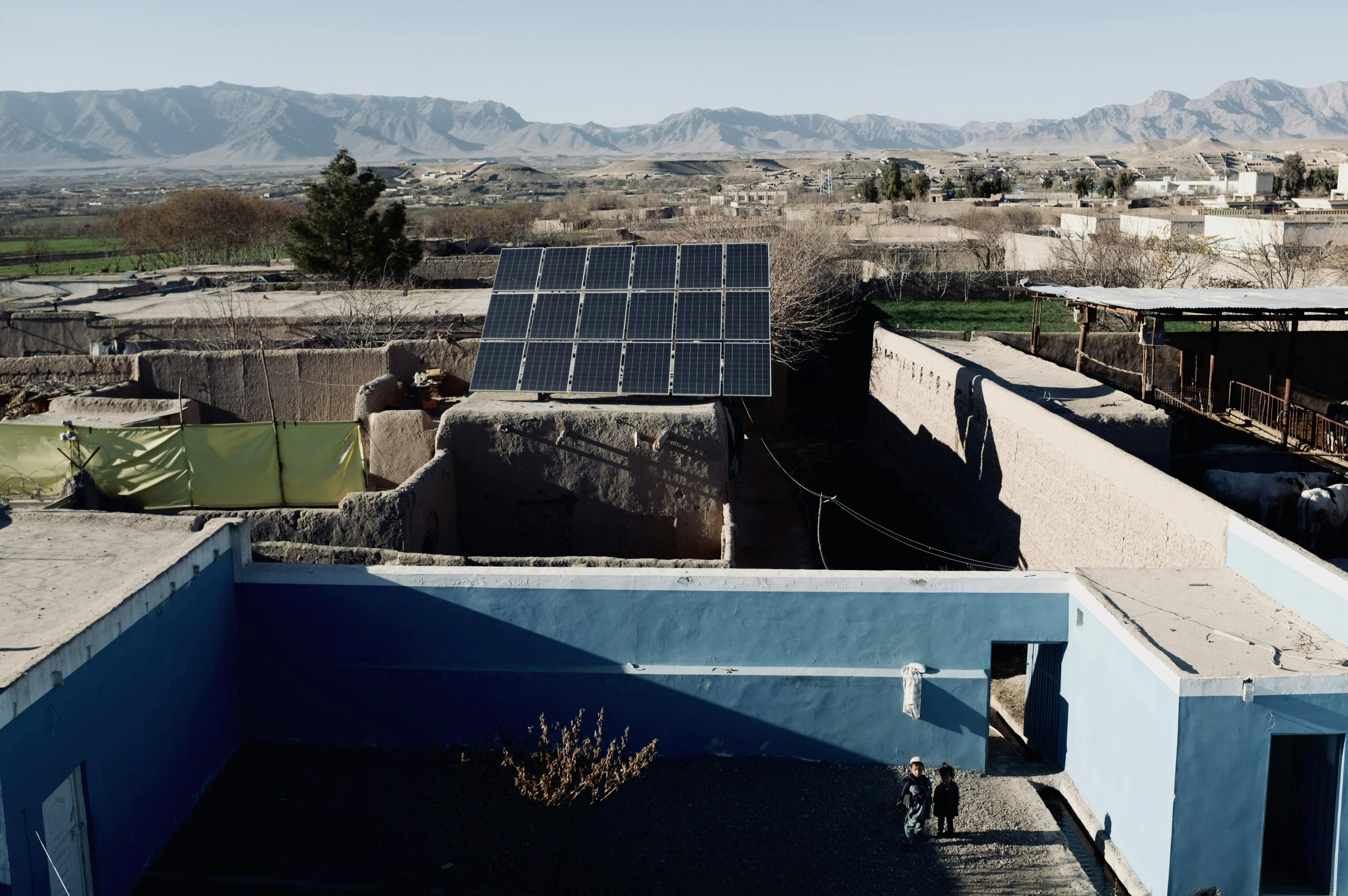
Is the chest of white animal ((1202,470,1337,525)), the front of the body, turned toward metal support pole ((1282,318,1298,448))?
no

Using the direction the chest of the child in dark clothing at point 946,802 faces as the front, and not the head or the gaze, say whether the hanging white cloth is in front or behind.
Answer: behind

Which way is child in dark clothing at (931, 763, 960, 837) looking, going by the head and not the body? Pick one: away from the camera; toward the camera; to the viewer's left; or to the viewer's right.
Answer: toward the camera

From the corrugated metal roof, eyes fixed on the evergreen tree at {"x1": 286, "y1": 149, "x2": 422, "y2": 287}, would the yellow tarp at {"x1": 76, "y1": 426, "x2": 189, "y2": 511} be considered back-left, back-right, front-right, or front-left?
front-left

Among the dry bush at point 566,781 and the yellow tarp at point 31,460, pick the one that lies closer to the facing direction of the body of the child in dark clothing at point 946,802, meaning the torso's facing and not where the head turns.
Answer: the dry bush

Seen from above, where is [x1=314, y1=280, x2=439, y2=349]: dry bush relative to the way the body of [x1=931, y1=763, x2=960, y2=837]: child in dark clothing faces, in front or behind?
behind

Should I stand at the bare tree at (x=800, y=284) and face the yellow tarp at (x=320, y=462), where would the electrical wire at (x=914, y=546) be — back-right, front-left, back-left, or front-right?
front-left

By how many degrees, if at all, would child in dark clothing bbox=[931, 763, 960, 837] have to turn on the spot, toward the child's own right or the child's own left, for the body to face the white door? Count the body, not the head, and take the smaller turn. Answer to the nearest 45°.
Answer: approximately 45° to the child's own right

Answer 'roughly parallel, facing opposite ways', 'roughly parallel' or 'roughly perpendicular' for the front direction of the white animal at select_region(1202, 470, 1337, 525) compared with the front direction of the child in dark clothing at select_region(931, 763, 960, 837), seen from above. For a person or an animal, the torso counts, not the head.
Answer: roughly perpendicular

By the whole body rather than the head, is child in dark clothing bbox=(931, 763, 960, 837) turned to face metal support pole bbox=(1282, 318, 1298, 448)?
no

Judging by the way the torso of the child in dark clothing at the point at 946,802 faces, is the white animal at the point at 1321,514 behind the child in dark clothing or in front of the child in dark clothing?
behind

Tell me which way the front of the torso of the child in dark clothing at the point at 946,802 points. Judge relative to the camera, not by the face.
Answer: toward the camera

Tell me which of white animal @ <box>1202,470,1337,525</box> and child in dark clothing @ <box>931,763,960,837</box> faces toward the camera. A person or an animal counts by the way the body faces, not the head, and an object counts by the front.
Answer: the child in dark clothing
